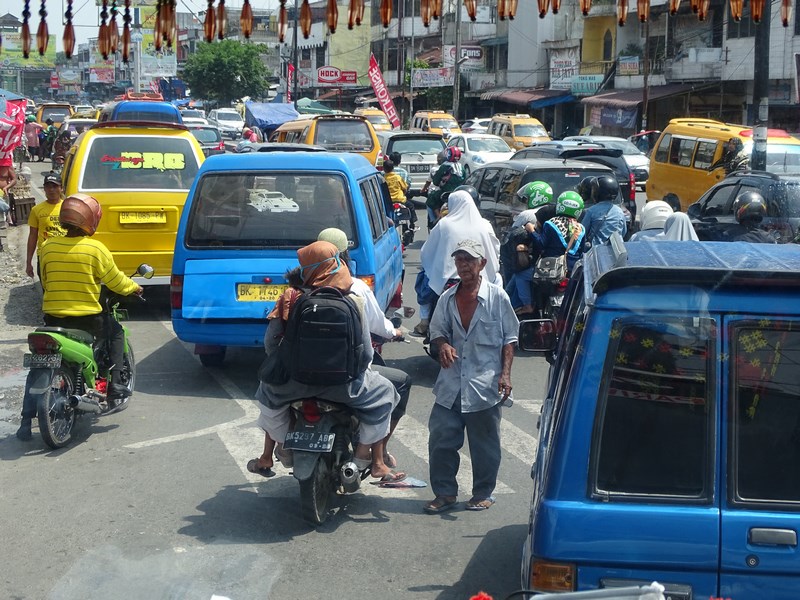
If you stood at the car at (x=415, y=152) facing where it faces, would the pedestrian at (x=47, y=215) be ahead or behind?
behind

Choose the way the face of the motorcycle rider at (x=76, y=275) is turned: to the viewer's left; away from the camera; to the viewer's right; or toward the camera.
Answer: away from the camera

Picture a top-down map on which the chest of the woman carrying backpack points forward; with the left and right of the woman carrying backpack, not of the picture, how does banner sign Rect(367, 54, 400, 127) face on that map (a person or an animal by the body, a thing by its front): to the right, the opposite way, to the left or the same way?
the opposite way

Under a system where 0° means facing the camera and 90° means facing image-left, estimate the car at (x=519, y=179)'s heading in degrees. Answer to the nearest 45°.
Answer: approximately 135°

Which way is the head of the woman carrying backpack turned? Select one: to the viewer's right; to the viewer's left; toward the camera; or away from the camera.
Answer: away from the camera

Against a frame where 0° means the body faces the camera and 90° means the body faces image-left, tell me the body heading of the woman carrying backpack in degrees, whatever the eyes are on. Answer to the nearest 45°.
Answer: approximately 180°

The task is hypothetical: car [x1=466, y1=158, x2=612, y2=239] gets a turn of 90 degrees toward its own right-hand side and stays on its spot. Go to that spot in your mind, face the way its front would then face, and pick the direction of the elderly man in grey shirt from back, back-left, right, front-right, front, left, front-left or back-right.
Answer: back-right

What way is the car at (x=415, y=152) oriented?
away from the camera
